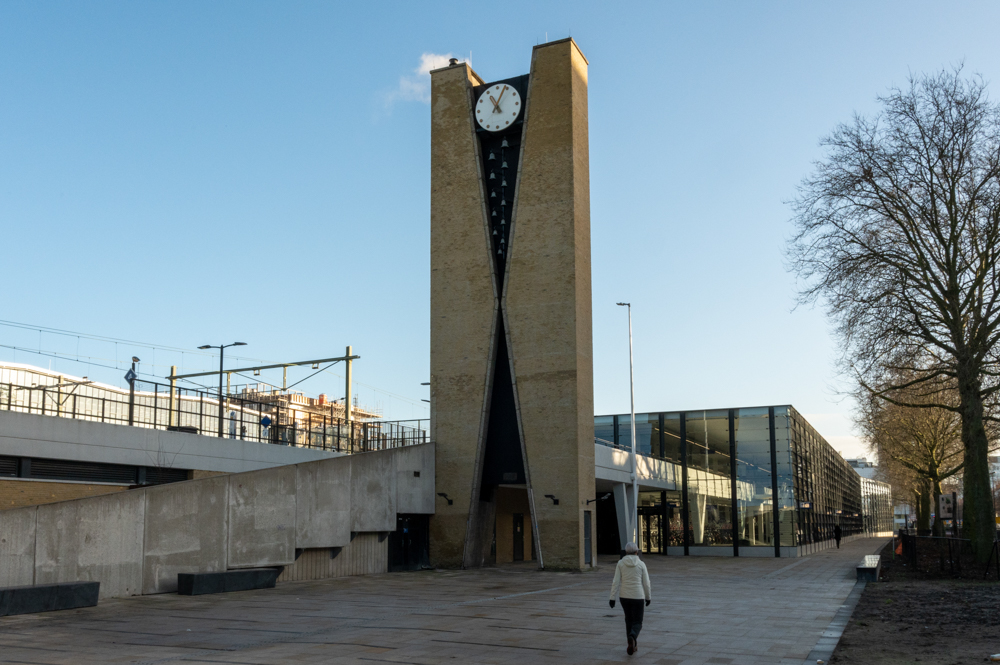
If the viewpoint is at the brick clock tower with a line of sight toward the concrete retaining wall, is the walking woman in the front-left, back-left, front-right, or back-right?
front-left

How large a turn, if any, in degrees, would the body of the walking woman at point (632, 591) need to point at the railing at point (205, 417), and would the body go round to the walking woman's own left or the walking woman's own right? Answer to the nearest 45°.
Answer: approximately 45° to the walking woman's own left

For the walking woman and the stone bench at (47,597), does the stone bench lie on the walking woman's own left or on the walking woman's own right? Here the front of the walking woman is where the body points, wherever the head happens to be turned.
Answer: on the walking woman's own left

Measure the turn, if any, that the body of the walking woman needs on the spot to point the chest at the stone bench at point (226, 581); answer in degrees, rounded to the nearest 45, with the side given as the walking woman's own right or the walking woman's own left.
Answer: approximately 45° to the walking woman's own left

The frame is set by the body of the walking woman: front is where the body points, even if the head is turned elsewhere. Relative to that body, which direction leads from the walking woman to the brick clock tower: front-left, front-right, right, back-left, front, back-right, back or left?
front

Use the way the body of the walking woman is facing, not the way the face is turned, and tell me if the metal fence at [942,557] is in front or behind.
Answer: in front

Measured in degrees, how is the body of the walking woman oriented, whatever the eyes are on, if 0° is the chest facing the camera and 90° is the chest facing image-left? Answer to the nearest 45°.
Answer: approximately 180°

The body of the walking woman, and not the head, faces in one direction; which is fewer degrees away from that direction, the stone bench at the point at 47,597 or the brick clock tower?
the brick clock tower

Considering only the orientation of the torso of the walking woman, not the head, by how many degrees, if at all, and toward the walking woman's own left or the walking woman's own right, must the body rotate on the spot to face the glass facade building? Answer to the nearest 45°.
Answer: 0° — they already face it
